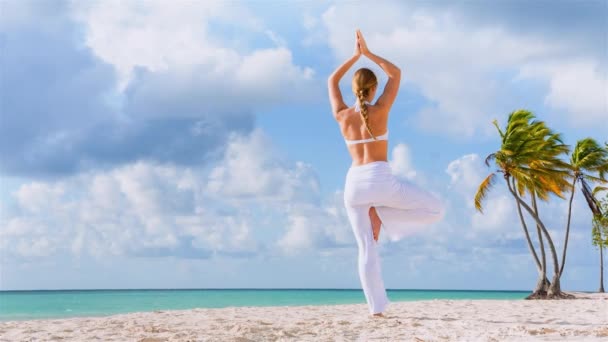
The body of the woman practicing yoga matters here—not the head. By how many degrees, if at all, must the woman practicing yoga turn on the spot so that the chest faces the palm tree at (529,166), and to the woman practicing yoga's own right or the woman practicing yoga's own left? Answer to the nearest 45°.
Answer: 0° — they already face it

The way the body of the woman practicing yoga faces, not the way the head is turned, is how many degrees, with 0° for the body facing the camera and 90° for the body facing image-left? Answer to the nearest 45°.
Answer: approximately 180°

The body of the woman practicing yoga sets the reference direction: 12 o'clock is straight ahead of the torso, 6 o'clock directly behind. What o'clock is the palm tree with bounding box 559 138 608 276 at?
The palm tree is roughly at 1 o'clock from the woman practicing yoga.
